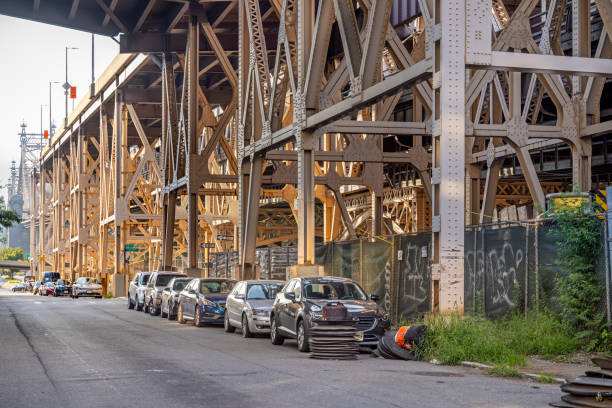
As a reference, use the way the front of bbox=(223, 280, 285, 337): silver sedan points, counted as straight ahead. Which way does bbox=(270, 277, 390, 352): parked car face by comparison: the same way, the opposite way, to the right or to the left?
the same way

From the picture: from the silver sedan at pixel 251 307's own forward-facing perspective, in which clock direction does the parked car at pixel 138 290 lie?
The parked car is roughly at 7 o'clock from the silver sedan.

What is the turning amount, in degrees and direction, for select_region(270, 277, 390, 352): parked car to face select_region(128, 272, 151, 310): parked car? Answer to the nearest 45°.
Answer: approximately 135° to its left

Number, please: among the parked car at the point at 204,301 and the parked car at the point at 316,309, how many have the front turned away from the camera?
0

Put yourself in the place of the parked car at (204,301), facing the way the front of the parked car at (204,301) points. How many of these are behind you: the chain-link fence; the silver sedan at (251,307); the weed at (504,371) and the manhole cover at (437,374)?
0

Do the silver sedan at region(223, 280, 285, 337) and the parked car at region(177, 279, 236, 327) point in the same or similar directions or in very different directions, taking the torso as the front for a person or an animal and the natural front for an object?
same or similar directions

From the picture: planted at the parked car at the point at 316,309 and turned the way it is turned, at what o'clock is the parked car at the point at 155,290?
the parked car at the point at 155,290 is roughly at 7 o'clock from the parked car at the point at 316,309.

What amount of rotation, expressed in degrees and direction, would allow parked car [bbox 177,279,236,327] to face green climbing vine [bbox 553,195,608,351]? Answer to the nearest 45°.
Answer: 0° — it already faces it

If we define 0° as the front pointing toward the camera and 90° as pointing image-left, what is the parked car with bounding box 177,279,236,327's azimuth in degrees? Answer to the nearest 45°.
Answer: approximately 315°

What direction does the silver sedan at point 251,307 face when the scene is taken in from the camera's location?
facing the viewer and to the right of the viewer

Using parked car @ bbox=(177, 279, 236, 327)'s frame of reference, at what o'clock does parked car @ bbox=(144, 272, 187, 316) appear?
parked car @ bbox=(144, 272, 187, 316) is roughly at 7 o'clock from parked car @ bbox=(177, 279, 236, 327).

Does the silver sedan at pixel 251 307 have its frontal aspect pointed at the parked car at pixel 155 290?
no

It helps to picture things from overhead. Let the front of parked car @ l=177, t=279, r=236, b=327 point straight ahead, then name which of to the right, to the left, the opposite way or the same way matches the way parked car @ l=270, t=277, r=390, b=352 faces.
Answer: the same way
